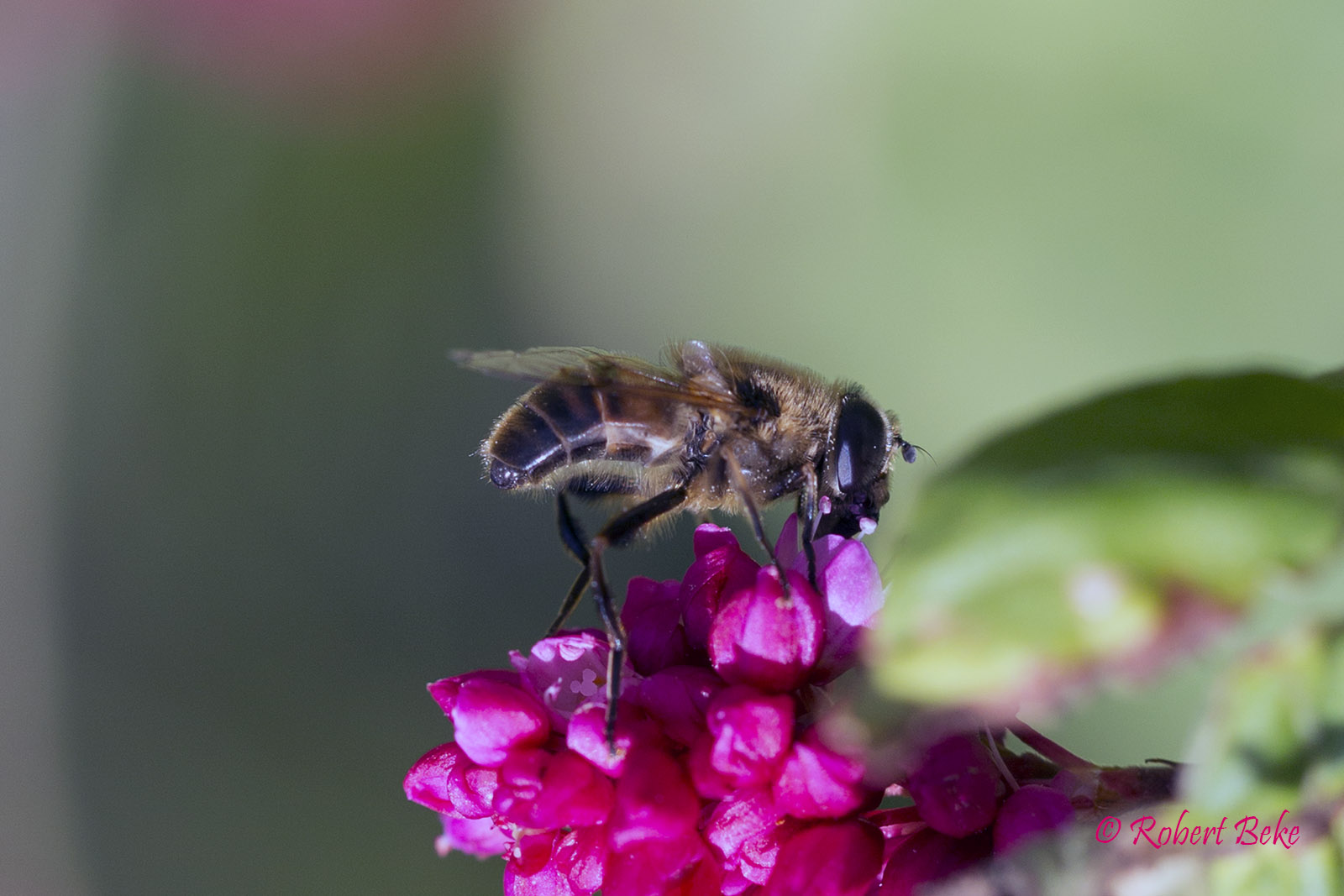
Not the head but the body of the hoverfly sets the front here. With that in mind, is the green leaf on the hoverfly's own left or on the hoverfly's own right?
on the hoverfly's own right

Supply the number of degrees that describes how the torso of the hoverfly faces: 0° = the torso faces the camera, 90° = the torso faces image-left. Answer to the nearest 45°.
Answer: approximately 270°
